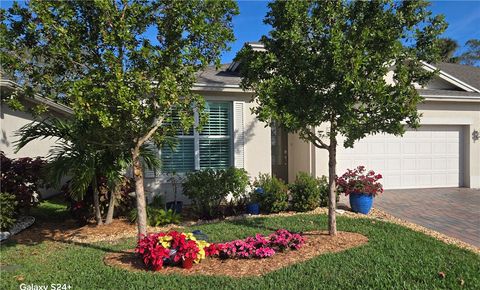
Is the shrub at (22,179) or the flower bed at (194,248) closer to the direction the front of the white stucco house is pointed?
the flower bed

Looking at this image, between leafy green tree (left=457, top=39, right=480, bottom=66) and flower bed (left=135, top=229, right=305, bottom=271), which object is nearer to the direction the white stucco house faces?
the flower bed

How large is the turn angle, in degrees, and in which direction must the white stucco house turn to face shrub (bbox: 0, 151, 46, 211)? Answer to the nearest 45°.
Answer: approximately 45° to its right

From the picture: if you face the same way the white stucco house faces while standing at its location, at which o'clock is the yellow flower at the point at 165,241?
The yellow flower is roughly at 1 o'clock from the white stucco house.

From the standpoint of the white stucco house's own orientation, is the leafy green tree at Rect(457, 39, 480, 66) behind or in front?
behind

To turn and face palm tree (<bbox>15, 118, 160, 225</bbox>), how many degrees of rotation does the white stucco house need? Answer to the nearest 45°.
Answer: approximately 45° to its right

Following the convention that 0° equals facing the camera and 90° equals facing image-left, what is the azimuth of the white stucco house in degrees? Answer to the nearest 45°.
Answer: approximately 0°

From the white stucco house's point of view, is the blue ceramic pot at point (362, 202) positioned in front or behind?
in front

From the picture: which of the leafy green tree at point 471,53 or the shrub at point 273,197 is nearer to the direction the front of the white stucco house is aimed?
the shrub
